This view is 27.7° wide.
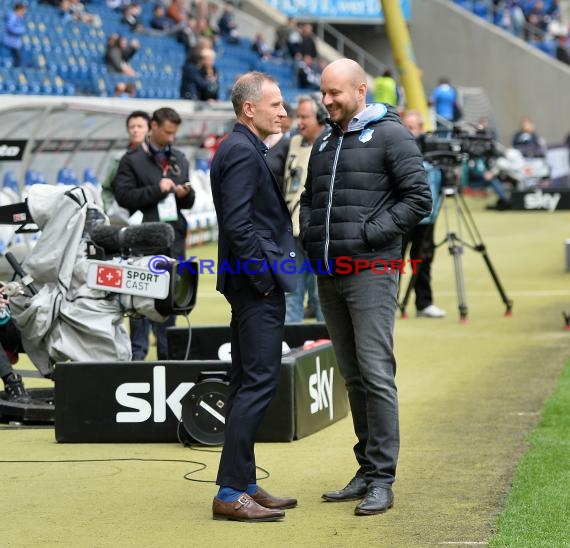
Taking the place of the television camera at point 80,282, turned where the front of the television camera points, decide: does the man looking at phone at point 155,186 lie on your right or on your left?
on your left

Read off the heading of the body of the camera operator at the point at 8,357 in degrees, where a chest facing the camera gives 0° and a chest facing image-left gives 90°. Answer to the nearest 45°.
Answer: approximately 270°

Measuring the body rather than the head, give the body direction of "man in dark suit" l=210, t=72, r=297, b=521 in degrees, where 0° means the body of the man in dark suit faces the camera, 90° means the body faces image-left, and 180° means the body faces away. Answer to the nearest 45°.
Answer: approximately 270°

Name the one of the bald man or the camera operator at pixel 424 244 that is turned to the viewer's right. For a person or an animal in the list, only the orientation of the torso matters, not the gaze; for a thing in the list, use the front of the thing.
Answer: the camera operator

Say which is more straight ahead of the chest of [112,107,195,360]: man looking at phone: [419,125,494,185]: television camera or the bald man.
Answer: the bald man

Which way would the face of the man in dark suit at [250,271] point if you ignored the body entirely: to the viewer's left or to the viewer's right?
to the viewer's right

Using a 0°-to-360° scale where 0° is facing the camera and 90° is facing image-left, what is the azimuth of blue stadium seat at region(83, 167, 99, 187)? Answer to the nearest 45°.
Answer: approximately 315°

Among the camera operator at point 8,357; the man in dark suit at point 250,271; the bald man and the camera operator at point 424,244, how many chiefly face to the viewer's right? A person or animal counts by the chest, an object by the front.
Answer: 3
